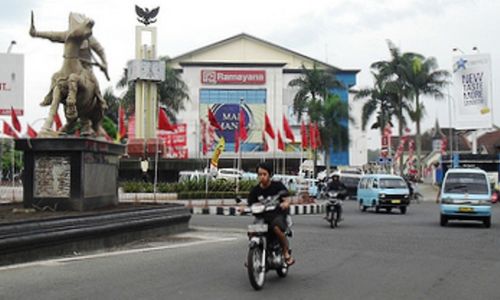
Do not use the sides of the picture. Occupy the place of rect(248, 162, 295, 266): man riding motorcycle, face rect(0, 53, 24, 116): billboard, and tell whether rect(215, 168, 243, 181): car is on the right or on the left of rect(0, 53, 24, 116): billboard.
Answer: right

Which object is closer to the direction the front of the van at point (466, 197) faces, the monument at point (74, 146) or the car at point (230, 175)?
the monument

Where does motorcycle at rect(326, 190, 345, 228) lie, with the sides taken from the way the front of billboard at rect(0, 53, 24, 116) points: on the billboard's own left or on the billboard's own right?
on the billboard's own left

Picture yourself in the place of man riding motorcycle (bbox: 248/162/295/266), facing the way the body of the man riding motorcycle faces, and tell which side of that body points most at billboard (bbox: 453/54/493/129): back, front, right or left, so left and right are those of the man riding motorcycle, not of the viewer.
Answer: back

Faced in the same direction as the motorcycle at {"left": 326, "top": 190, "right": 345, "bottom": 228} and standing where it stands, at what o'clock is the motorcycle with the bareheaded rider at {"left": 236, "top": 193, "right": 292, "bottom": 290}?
The motorcycle with the bareheaded rider is roughly at 12 o'clock from the motorcycle.

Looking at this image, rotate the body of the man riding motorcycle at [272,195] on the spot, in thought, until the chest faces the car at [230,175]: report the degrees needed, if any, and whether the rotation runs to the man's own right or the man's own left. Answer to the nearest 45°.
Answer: approximately 135° to the man's own right

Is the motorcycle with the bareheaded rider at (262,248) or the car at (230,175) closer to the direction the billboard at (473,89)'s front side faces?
the motorcycle with the bareheaded rider

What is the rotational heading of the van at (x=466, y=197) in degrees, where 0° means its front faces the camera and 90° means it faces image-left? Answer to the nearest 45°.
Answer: approximately 0°

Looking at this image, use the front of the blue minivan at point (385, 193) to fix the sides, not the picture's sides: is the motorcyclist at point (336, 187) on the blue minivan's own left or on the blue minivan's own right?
on the blue minivan's own right

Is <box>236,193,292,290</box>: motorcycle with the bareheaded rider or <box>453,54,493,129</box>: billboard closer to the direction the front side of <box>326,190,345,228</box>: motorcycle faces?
the motorcycle with the bareheaded rider

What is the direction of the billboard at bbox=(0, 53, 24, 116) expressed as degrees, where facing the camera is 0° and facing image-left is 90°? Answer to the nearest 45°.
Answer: approximately 0°
